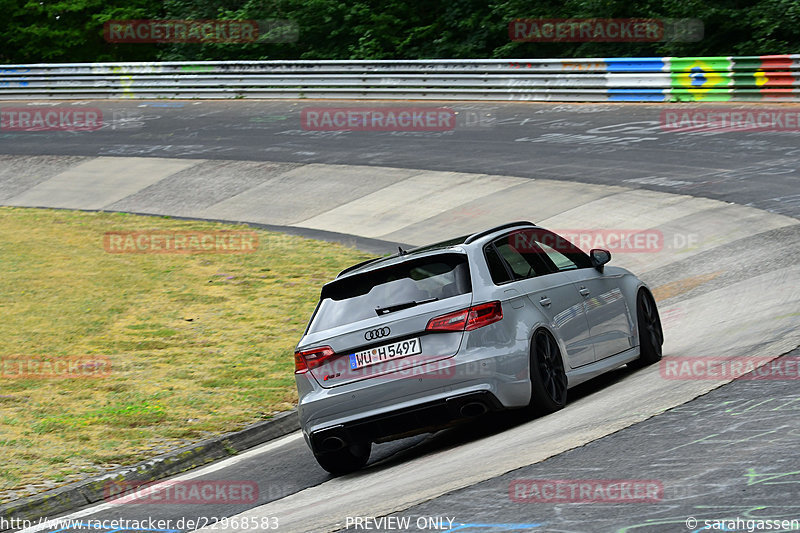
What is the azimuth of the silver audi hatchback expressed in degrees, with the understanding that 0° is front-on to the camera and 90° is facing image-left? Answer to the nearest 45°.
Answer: approximately 225°

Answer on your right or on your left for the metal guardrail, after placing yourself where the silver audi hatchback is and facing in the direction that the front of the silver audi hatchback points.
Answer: on your left
